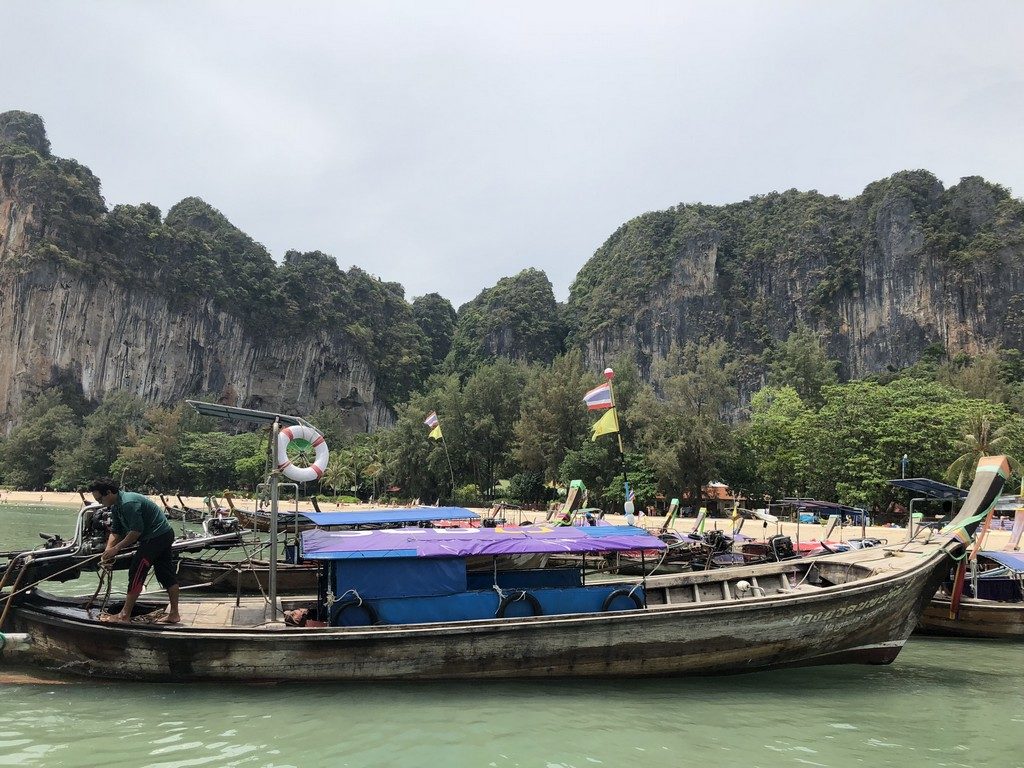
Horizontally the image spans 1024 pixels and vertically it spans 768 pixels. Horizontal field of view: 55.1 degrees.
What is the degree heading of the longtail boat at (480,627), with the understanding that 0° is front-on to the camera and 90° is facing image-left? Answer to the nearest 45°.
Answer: approximately 270°

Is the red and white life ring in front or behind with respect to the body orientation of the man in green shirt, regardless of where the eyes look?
behind

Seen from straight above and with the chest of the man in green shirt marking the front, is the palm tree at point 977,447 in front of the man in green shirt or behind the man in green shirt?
behind

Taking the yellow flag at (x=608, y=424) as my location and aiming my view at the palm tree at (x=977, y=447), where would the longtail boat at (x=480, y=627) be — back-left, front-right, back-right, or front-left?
back-right

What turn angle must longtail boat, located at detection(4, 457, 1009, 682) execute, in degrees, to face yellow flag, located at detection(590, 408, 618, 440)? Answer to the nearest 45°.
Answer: approximately 90° to its left

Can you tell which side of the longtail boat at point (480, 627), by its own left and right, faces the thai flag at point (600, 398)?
left

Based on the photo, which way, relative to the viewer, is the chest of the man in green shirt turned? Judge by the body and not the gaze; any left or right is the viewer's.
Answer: facing to the left of the viewer

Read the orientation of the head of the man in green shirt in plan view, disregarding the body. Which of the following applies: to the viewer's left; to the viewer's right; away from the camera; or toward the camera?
to the viewer's left
